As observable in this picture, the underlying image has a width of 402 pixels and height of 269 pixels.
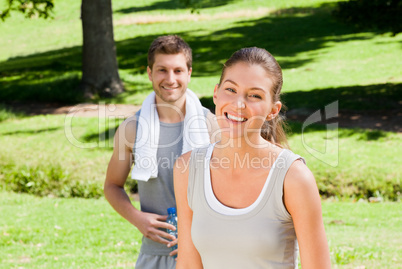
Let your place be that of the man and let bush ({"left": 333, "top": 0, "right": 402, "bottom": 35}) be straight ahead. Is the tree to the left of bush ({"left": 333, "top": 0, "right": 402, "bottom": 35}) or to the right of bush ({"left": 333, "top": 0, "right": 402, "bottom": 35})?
left

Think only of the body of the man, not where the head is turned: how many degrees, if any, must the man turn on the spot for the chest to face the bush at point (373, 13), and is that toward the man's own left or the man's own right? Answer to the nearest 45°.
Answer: approximately 135° to the man's own left

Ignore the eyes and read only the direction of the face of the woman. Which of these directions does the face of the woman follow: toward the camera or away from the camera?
toward the camera

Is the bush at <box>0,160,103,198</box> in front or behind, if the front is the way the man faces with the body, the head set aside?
behind

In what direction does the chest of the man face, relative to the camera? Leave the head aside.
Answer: toward the camera

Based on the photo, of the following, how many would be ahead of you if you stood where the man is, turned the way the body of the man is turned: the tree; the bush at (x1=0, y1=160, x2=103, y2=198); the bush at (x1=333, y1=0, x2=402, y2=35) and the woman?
1

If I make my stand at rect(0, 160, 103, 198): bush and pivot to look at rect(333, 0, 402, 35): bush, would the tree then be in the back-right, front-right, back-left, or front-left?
front-left

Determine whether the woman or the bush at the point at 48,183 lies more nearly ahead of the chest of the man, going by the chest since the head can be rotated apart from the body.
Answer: the woman

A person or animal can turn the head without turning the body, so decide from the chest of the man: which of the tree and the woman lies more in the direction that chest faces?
the woman

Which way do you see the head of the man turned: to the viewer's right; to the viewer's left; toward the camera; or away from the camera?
toward the camera

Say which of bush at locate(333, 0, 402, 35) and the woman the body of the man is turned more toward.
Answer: the woman

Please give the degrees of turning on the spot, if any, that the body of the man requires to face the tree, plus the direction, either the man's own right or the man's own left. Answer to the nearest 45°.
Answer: approximately 180°
